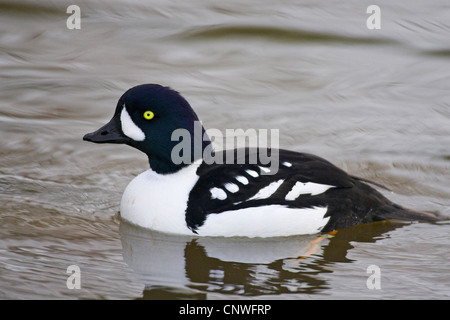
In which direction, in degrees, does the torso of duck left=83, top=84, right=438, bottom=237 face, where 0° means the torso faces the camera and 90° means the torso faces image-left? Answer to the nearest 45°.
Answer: approximately 90°
